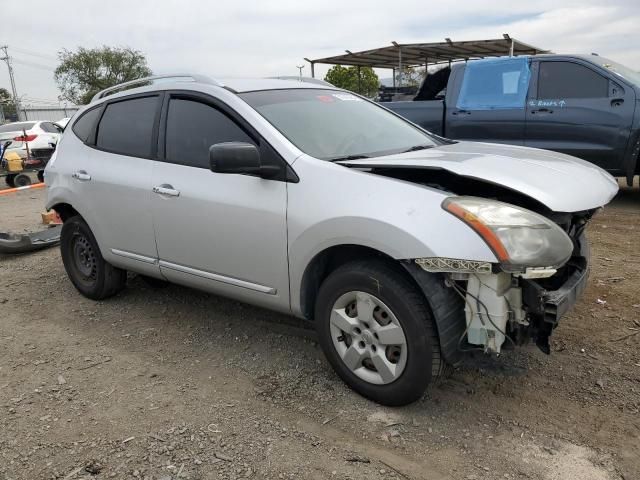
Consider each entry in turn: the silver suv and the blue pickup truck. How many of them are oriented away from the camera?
0

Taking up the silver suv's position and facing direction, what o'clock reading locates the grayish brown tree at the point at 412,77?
The grayish brown tree is roughly at 8 o'clock from the silver suv.

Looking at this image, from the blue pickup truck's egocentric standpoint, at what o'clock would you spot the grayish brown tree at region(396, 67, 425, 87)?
The grayish brown tree is roughly at 7 o'clock from the blue pickup truck.

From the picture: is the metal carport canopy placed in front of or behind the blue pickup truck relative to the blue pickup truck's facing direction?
behind

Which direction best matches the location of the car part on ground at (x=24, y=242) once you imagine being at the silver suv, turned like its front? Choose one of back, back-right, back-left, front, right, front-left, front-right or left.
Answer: back

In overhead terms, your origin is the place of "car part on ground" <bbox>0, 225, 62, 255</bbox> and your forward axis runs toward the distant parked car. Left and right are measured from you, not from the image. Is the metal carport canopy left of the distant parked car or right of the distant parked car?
right

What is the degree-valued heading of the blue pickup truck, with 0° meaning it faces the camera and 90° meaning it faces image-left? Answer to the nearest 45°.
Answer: approximately 315°

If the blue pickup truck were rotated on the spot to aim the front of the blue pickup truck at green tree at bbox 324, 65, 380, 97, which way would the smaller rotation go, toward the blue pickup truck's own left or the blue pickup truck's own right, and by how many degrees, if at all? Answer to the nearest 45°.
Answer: approximately 135° to the blue pickup truck's own left

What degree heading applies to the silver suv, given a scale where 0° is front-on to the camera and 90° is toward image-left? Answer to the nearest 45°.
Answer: approximately 315°

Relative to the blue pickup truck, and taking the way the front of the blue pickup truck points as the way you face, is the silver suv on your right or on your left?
on your right

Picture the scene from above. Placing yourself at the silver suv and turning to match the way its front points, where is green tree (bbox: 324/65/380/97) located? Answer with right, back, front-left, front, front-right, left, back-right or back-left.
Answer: back-left
